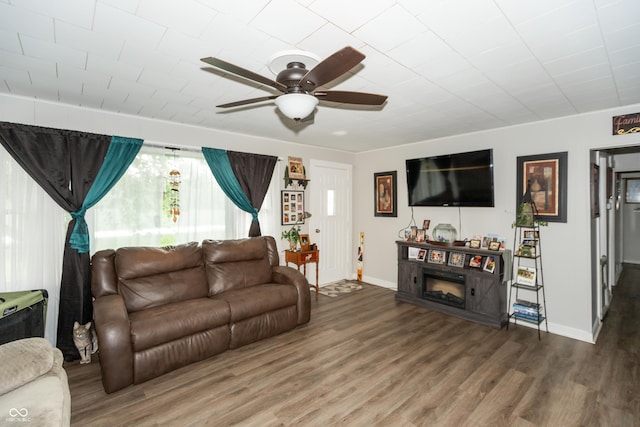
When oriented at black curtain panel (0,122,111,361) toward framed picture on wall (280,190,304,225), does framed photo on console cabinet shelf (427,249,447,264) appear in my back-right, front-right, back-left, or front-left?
front-right

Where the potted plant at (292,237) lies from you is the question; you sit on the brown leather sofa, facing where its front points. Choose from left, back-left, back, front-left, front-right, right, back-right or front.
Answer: left

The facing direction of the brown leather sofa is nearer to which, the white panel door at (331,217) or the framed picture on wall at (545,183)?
the framed picture on wall

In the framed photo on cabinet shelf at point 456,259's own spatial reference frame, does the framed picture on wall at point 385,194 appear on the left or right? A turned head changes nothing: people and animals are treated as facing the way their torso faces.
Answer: on its right

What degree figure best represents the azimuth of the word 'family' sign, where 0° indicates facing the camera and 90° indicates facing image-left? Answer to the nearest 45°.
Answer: approximately 0°

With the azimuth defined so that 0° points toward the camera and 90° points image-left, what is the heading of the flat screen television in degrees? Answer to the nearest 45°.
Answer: approximately 45°

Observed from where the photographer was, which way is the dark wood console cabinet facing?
facing the viewer and to the left of the viewer

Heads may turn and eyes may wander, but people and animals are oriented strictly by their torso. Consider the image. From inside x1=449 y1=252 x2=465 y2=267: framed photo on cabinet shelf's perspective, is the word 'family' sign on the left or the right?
on its left

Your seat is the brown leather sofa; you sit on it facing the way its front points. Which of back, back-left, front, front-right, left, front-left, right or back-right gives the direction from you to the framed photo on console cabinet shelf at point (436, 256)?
front-left

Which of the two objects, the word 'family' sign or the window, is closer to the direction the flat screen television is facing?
the window

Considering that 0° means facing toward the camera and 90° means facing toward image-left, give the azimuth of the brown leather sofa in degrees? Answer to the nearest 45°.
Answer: approximately 315°

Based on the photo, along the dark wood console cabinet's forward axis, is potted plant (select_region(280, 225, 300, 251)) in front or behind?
in front

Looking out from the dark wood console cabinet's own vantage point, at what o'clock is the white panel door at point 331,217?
The white panel door is roughly at 2 o'clock from the dark wood console cabinet.

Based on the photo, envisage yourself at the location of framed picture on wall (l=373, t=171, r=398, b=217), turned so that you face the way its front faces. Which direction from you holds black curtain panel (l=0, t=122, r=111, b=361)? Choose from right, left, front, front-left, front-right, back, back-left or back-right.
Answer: front
